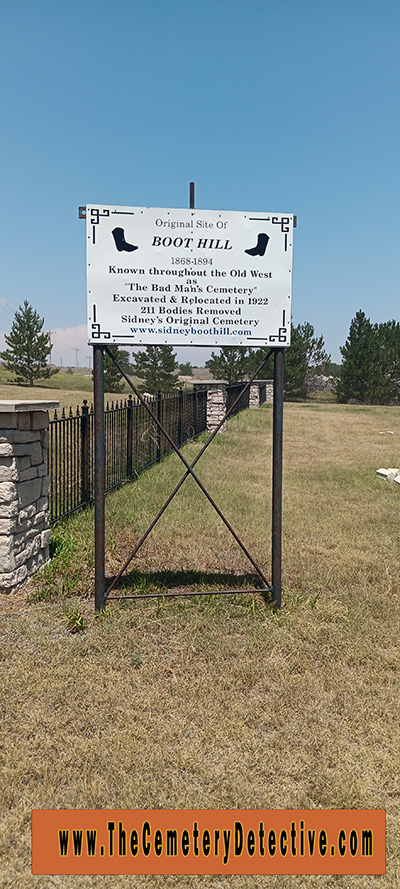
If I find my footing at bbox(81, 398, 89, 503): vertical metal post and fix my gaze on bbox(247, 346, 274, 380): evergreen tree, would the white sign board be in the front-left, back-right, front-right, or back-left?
back-right

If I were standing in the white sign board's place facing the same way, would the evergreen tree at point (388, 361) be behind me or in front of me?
behind

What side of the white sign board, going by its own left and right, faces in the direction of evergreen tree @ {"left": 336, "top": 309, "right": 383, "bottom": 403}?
back

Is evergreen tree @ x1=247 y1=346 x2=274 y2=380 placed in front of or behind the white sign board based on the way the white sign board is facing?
behind

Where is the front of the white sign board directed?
toward the camera

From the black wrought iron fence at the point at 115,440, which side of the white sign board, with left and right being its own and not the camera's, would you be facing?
back

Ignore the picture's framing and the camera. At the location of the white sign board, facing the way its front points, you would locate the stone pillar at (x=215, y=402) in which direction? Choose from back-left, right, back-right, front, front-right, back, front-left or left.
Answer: back

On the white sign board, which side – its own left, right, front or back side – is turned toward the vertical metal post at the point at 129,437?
back

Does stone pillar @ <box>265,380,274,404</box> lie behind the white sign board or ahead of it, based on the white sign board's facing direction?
behind
